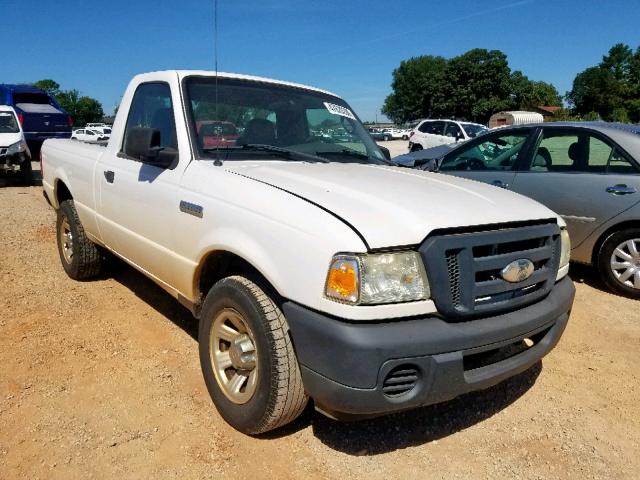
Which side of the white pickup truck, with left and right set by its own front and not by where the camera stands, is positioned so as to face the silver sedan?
left

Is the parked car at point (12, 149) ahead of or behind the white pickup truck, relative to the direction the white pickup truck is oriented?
behind

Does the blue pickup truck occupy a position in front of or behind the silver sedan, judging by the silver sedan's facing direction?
in front

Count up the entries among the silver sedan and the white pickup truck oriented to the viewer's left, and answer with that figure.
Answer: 1

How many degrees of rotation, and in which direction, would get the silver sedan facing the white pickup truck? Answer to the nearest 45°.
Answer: approximately 45° to its left

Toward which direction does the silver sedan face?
to the viewer's left
